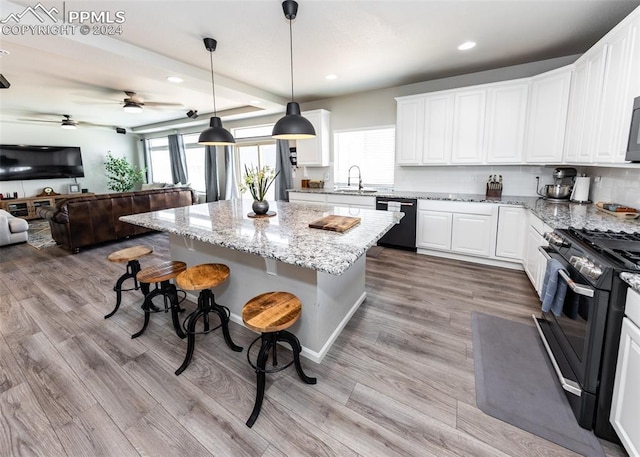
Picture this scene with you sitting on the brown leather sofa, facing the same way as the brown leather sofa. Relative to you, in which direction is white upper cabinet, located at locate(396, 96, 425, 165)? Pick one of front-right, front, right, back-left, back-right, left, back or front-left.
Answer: back

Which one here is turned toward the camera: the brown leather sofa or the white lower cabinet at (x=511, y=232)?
the white lower cabinet

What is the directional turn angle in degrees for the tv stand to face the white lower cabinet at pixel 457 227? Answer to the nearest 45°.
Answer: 0° — it already faces it

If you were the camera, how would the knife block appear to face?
facing the viewer

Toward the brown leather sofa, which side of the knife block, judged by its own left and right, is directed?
right

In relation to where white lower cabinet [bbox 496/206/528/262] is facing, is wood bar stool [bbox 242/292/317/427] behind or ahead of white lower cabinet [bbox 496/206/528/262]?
ahead

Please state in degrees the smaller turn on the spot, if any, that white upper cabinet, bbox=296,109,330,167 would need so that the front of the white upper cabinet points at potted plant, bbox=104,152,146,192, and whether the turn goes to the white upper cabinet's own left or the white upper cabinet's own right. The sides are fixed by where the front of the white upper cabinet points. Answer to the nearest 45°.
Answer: approximately 90° to the white upper cabinet's own right

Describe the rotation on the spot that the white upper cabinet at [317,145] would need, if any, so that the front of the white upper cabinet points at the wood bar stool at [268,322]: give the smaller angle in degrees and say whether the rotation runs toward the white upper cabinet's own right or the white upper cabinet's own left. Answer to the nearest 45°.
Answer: approximately 45° to the white upper cabinet's own left

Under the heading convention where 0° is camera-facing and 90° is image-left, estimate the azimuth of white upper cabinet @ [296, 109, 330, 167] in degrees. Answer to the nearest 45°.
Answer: approximately 45°

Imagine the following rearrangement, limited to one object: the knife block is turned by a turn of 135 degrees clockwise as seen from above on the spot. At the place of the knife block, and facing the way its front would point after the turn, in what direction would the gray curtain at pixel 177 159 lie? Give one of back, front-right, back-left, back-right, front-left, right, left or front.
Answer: front-left

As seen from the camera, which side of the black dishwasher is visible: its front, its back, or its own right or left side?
front

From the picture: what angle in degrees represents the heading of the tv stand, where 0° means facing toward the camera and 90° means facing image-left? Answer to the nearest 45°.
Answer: approximately 315°

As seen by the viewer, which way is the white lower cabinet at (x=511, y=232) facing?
toward the camera

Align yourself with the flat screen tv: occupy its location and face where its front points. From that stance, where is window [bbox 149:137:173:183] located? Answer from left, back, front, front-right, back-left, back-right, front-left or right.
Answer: front-left

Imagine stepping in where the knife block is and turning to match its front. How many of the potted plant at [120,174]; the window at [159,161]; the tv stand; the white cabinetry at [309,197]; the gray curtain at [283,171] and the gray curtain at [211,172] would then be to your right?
6

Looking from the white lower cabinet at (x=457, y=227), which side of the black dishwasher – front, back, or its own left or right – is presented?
left

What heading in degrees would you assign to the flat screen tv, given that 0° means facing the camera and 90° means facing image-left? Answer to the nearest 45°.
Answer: approximately 315°

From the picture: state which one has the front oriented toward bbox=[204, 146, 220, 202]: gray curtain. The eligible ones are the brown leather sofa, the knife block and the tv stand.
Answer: the tv stand

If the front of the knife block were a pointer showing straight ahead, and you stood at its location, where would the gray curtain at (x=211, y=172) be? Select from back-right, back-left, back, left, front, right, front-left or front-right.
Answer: right

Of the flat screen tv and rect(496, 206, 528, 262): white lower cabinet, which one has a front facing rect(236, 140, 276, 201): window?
the flat screen tv
